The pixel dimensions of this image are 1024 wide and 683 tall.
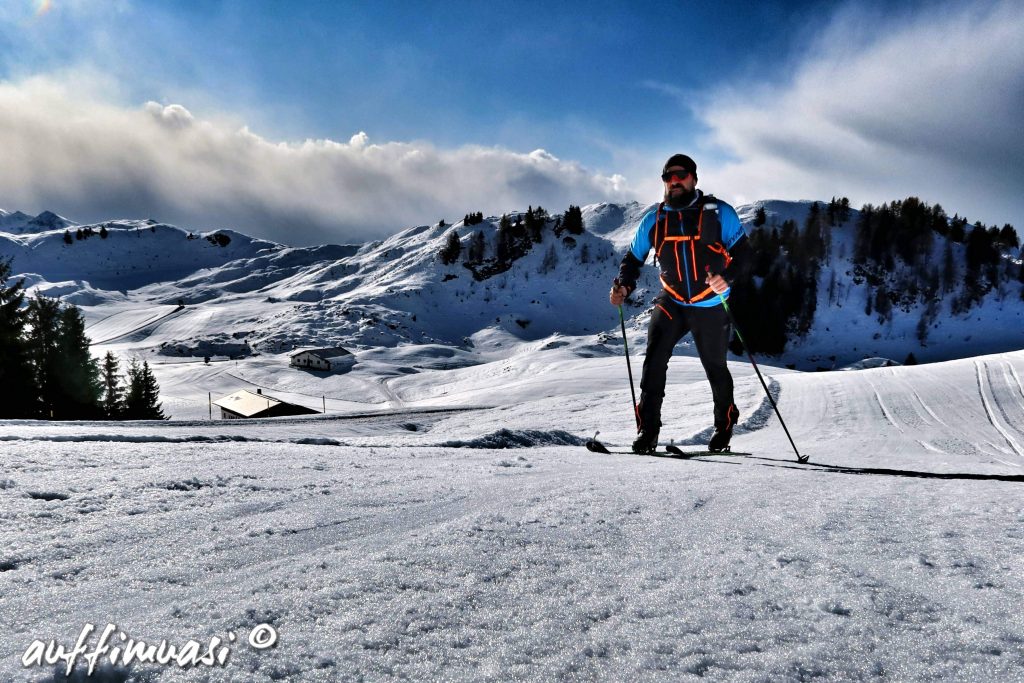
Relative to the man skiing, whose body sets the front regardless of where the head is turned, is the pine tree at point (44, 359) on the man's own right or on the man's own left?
on the man's own right

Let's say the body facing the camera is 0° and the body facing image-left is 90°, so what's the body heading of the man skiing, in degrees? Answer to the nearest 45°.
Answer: approximately 45°

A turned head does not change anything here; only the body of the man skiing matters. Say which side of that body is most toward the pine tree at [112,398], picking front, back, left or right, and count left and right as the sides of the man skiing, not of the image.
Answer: right

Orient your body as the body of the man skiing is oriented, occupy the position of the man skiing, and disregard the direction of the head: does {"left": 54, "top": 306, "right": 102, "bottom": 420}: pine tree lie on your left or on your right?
on your right
